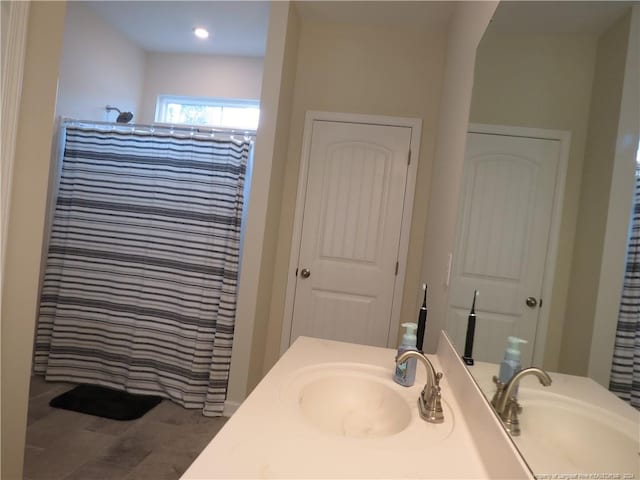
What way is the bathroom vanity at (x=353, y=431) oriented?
to the viewer's left

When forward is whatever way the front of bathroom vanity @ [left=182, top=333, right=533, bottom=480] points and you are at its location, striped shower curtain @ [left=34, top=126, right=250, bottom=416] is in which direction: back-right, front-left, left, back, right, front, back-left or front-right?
front-right

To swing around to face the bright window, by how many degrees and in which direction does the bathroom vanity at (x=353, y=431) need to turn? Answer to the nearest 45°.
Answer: approximately 45° to its right

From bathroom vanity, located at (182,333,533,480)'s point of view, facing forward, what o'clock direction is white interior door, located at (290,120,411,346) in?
The white interior door is roughly at 3 o'clock from the bathroom vanity.

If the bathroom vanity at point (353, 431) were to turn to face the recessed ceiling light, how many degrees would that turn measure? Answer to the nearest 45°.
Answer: approximately 45° to its right
